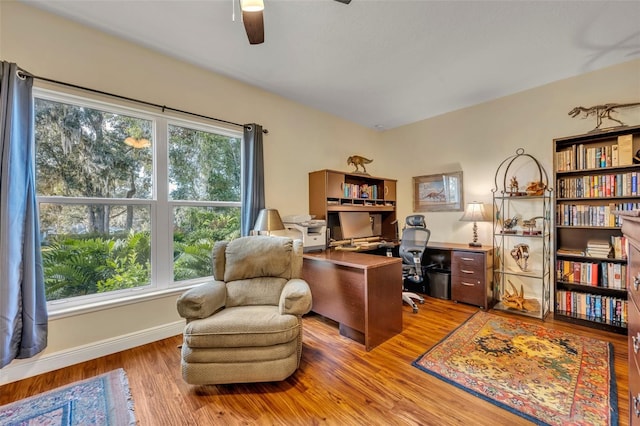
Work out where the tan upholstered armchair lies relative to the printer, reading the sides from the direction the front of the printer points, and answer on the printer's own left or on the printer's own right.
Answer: on the printer's own right

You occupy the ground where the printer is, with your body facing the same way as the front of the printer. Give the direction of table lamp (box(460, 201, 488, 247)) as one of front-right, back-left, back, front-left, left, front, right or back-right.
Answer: front-left

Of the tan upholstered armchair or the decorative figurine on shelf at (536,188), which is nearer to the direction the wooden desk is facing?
the decorative figurine on shelf

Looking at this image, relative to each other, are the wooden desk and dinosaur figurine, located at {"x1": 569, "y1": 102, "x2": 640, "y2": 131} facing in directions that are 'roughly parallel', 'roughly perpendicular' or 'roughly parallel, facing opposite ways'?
roughly perpendicular

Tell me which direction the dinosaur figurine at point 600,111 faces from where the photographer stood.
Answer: facing to the left of the viewer

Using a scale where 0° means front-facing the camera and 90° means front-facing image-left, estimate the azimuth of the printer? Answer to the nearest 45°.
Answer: approximately 315°

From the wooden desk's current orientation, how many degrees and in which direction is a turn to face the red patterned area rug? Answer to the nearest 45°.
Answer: approximately 45° to its right

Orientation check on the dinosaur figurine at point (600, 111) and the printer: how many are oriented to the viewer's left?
1

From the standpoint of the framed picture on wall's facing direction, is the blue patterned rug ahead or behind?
ahead
